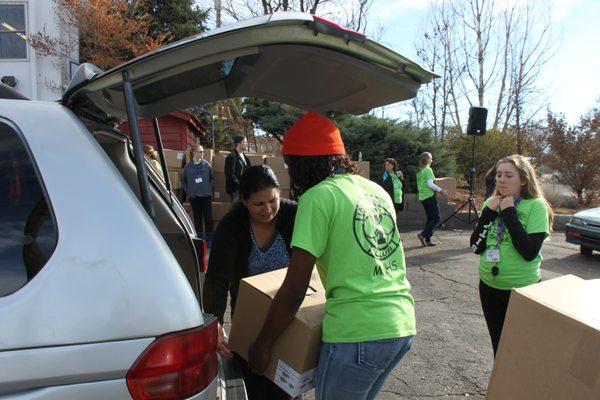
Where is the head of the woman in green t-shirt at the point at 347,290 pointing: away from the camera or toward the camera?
away from the camera

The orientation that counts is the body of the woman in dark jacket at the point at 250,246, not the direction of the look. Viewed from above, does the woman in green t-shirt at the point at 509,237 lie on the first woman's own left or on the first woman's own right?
on the first woman's own left

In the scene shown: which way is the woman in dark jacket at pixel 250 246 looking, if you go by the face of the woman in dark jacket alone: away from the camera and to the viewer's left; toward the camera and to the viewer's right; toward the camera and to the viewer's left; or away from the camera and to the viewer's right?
toward the camera and to the viewer's right

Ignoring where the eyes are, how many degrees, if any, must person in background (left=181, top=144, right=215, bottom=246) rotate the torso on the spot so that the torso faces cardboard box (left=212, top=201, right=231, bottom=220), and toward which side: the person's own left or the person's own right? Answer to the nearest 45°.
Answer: approximately 135° to the person's own left

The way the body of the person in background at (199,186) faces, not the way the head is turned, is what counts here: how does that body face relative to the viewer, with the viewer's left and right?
facing the viewer

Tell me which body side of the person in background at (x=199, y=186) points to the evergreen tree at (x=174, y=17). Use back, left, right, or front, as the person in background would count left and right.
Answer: back

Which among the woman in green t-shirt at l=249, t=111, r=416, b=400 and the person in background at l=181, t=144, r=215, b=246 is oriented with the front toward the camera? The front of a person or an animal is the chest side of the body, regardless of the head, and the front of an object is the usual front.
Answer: the person in background

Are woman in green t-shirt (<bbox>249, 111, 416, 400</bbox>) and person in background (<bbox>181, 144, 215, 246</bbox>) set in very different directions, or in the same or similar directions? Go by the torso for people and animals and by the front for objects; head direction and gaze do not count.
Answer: very different directions

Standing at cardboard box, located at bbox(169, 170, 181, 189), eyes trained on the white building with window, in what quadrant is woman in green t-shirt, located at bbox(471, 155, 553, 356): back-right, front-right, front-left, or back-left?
back-left

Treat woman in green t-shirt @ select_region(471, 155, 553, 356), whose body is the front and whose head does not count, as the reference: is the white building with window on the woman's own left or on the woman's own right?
on the woman's own right

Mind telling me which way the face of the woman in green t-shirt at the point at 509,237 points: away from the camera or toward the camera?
toward the camera

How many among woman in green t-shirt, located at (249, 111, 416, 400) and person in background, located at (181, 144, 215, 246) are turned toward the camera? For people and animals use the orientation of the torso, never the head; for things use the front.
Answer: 1

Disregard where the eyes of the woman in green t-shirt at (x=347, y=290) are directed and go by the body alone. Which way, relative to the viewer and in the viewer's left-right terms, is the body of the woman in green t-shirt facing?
facing away from the viewer and to the left of the viewer

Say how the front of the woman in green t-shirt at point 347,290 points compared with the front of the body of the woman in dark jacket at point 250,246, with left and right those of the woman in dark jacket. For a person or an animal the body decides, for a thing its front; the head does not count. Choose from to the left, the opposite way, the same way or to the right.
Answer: the opposite way

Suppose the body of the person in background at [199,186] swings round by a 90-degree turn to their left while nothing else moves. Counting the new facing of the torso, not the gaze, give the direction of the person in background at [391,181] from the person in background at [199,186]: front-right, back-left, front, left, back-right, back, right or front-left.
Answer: front
